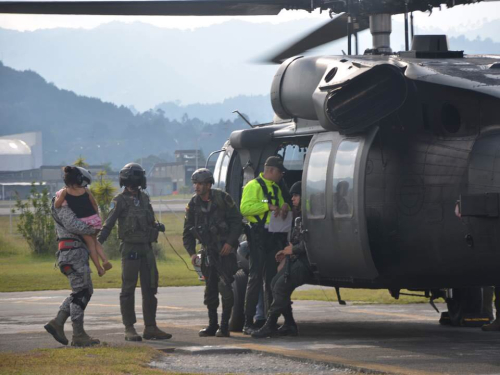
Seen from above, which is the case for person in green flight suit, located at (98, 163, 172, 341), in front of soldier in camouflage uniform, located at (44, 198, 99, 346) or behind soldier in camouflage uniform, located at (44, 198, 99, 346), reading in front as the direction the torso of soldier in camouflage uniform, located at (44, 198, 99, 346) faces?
in front

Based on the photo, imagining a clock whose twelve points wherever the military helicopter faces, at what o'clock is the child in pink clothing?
The child in pink clothing is roughly at 11 o'clock from the military helicopter.

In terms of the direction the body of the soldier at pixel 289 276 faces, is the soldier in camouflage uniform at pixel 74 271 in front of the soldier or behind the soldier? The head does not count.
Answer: in front

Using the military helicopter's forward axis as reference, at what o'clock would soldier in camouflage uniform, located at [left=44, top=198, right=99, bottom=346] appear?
The soldier in camouflage uniform is roughly at 11 o'clock from the military helicopter.

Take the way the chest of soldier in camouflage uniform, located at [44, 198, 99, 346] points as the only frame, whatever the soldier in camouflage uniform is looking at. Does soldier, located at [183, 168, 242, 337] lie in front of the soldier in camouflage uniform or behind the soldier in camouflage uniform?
in front

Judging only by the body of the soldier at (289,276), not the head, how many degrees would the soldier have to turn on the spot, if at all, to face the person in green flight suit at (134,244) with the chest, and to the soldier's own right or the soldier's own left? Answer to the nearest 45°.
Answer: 0° — they already face them

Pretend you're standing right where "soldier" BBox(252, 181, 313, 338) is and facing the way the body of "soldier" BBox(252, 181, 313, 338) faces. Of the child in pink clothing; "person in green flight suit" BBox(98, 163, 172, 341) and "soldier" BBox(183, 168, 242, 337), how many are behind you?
0

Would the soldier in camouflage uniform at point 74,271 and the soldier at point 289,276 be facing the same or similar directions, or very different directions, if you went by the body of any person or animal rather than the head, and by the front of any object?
very different directions

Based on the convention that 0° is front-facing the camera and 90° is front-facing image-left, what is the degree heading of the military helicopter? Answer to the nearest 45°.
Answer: approximately 135°

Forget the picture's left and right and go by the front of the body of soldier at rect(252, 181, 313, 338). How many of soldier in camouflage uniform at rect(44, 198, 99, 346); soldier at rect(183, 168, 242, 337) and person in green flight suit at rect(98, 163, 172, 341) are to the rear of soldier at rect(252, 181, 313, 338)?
0

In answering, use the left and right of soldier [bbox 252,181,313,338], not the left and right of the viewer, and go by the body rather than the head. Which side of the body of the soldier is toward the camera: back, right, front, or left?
left
